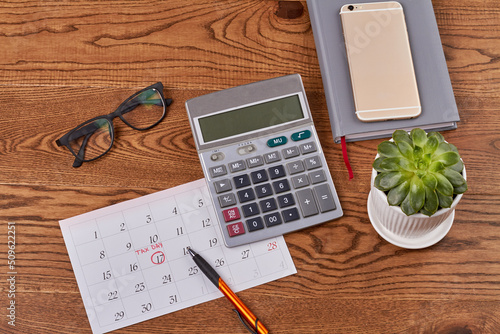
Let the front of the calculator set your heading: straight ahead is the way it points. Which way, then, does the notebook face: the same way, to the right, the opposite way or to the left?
the same way

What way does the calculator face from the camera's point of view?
toward the camera

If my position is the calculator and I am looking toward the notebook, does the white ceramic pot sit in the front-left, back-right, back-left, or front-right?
front-right

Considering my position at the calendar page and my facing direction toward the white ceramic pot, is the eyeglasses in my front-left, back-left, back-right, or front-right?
back-left
